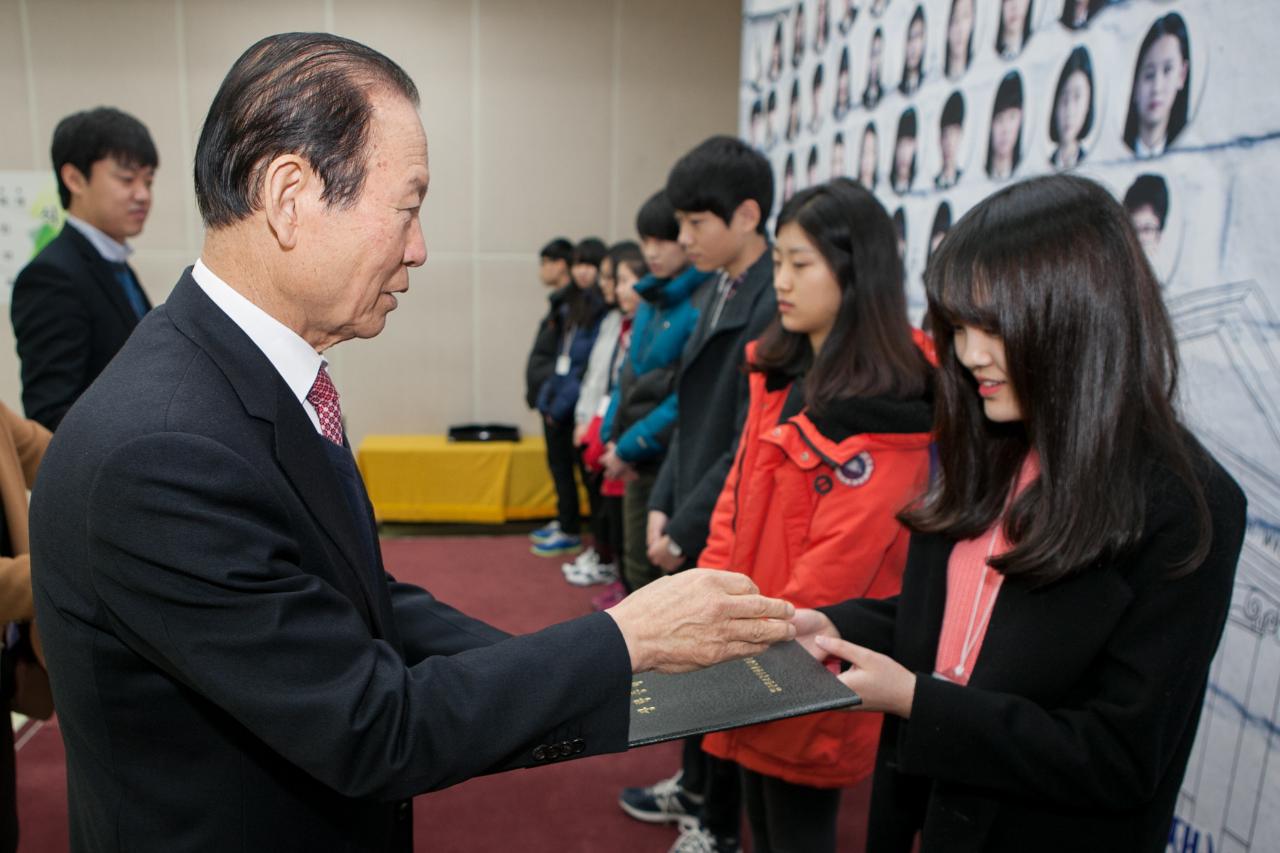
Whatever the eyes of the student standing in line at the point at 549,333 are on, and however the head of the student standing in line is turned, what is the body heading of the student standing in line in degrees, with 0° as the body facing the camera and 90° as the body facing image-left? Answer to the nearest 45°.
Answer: approximately 45°

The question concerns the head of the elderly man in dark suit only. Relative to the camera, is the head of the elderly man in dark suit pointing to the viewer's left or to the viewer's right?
to the viewer's right

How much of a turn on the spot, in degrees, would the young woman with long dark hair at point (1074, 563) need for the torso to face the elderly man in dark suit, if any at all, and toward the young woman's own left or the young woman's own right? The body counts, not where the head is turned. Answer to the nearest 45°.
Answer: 0° — they already face them

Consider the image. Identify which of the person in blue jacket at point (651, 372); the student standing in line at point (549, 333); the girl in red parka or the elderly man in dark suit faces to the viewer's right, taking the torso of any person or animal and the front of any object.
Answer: the elderly man in dark suit

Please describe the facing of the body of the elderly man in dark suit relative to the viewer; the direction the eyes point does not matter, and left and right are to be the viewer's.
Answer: facing to the right of the viewer

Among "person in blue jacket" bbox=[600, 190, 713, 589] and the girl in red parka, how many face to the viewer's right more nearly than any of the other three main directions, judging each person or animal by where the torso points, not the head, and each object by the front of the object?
0

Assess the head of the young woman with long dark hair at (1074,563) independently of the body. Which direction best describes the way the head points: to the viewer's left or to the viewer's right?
to the viewer's left

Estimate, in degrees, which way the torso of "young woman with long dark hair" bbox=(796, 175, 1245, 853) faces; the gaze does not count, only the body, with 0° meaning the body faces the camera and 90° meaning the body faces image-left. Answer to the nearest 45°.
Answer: approximately 45°

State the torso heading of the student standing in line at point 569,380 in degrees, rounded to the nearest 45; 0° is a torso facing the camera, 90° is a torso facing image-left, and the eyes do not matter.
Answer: approximately 45°

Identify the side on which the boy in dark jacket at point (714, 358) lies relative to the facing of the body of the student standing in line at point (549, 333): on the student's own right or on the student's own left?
on the student's own left

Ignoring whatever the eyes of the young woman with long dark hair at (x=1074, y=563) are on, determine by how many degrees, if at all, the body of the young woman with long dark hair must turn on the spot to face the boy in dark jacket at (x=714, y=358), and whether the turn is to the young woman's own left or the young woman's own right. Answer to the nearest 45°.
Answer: approximately 90° to the young woman's own right

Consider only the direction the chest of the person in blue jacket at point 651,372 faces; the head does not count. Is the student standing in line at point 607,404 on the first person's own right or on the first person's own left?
on the first person's own right
